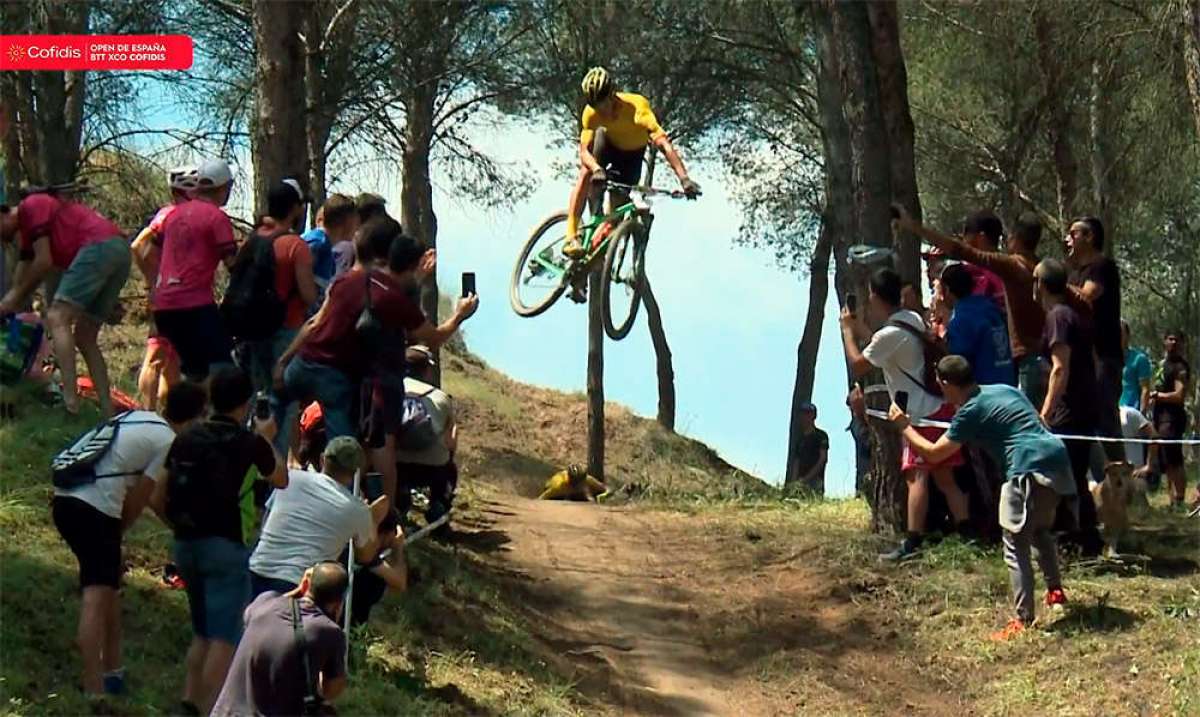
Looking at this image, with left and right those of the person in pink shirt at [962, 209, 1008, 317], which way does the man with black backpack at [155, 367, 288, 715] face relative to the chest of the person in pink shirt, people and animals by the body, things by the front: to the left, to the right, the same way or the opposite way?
to the right

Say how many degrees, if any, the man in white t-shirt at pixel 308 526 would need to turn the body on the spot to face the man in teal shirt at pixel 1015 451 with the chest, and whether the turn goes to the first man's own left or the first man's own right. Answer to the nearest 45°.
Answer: approximately 45° to the first man's own right

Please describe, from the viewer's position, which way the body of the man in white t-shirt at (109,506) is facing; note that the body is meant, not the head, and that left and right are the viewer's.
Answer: facing away from the viewer and to the right of the viewer

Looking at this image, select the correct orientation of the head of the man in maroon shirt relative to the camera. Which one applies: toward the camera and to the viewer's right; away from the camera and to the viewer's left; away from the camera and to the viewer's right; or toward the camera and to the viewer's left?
away from the camera and to the viewer's right

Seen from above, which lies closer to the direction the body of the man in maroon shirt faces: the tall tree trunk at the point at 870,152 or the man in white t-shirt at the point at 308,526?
the tall tree trunk

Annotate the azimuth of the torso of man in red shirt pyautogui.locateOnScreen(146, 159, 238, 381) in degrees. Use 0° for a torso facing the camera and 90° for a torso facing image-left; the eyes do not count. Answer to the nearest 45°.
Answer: approximately 225°

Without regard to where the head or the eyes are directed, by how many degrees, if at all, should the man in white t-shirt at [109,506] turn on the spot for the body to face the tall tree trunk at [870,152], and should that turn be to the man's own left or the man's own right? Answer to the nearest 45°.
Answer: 0° — they already face it

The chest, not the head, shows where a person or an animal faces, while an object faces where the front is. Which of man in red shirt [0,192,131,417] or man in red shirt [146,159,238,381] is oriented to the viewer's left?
man in red shirt [0,192,131,417]

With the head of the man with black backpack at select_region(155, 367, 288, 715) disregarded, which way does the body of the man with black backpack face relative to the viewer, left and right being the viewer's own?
facing away from the viewer and to the right of the viewer

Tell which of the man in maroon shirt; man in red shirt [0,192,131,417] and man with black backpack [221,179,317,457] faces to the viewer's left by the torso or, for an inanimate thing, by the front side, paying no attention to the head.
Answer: the man in red shirt

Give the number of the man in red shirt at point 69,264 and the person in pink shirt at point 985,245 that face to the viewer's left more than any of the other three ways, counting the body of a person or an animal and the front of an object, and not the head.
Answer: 2

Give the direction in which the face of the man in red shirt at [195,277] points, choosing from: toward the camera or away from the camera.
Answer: away from the camera

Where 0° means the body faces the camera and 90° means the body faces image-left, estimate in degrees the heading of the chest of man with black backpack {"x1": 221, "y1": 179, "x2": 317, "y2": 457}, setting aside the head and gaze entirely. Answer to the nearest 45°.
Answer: approximately 225°
